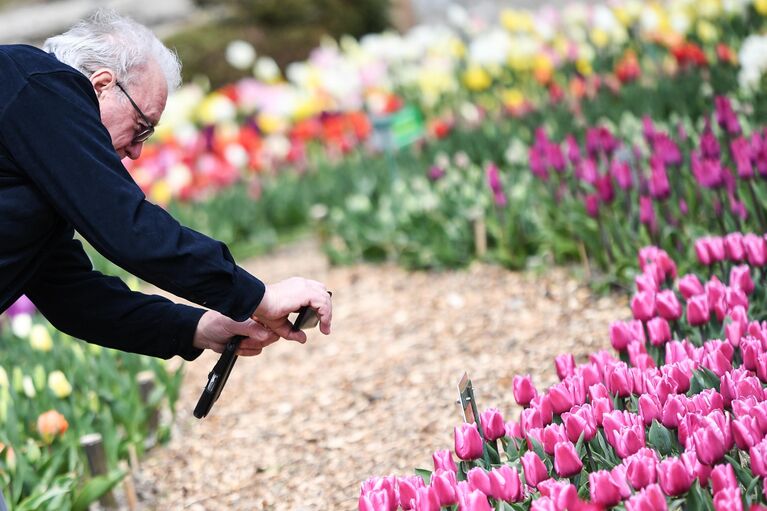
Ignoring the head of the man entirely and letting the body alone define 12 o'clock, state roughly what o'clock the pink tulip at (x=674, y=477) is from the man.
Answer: The pink tulip is roughly at 1 o'clock from the man.

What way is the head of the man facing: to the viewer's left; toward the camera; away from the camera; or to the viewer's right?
to the viewer's right

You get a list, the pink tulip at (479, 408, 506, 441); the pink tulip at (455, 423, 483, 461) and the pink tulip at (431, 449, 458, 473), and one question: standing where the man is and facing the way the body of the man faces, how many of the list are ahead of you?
3

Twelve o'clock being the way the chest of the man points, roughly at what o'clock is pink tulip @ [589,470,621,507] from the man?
The pink tulip is roughly at 1 o'clock from the man.

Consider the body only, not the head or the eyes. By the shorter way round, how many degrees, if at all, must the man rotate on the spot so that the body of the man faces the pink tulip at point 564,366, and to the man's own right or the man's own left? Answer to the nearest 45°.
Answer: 0° — they already face it

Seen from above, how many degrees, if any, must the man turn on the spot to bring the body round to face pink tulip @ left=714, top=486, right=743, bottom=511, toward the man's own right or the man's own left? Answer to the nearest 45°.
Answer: approximately 45° to the man's own right

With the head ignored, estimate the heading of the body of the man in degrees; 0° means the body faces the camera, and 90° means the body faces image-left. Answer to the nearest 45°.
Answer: approximately 270°

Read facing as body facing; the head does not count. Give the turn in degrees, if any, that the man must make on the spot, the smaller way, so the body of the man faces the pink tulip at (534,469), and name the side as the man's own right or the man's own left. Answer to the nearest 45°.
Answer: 0° — they already face it

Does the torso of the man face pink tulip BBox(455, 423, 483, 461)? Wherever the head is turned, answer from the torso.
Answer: yes

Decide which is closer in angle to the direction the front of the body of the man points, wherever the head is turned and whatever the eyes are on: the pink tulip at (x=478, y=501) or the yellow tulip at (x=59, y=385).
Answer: the pink tulip

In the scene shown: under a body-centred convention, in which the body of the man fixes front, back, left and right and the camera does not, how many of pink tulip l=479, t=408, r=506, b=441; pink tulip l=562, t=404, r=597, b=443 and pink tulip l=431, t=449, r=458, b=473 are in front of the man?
3
